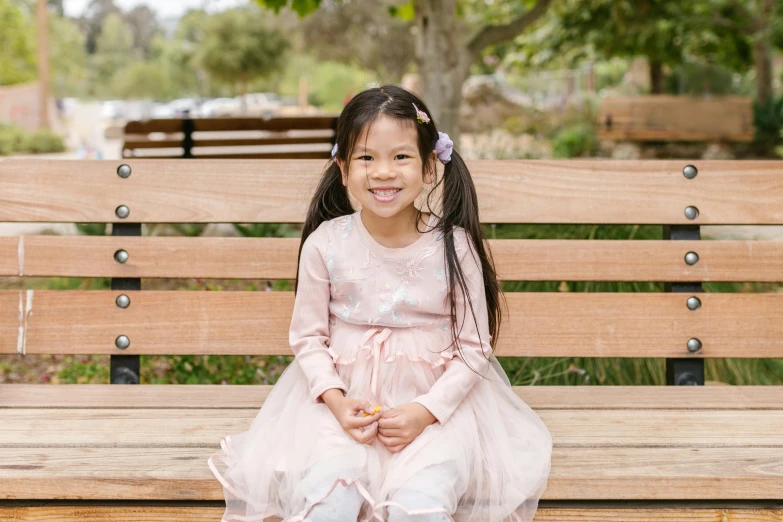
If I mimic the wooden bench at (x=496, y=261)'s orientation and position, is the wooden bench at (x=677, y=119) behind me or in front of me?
behind

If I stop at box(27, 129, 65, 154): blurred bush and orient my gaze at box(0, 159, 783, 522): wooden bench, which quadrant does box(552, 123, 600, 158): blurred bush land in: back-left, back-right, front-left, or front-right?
front-left

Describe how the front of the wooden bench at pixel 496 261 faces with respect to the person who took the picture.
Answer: facing the viewer

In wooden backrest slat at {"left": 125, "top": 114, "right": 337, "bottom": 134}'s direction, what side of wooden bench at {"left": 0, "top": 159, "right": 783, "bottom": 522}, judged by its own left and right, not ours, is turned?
back

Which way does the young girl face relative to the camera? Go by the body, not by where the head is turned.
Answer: toward the camera

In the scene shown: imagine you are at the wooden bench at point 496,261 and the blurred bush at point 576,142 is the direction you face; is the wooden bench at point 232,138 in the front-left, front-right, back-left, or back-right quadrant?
front-left
